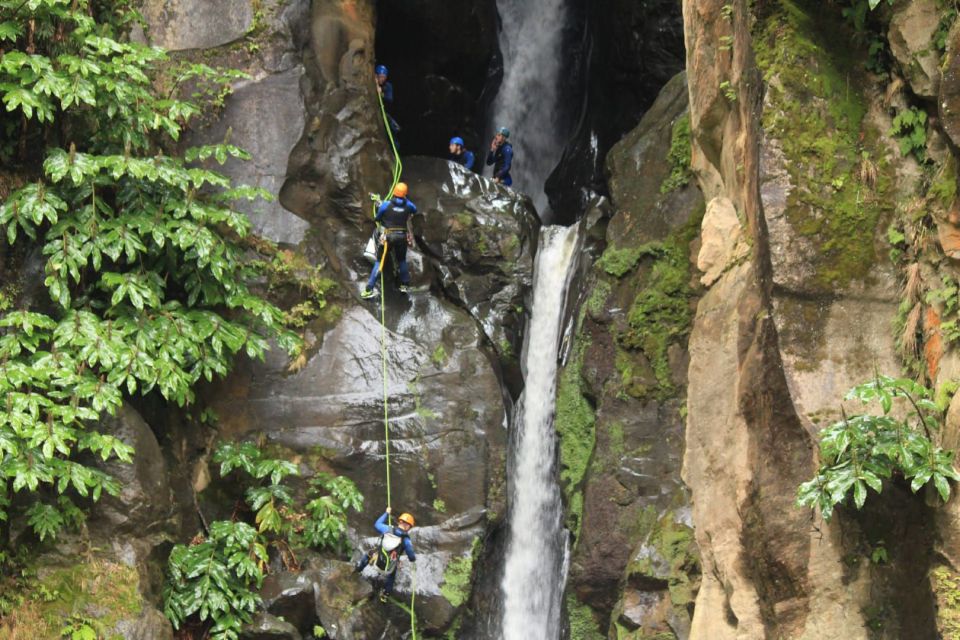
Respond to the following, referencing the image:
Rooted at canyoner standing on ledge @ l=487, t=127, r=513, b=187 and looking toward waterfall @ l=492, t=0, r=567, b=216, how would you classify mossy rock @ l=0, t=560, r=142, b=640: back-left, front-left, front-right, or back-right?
back-left

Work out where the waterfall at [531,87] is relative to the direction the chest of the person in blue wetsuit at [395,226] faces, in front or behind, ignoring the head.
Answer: in front

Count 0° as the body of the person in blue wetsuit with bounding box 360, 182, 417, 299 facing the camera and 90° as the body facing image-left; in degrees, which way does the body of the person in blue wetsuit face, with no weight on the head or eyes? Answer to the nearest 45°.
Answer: approximately 180°

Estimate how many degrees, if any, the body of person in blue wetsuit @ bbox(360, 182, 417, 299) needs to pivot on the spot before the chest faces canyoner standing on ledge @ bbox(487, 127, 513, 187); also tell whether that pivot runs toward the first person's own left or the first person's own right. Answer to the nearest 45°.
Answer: approximately 45° to the first person's own right

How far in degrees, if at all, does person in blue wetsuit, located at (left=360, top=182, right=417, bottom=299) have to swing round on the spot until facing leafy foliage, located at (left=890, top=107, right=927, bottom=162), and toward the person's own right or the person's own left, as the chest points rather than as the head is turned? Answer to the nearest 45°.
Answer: approximately 135° to the person's own right

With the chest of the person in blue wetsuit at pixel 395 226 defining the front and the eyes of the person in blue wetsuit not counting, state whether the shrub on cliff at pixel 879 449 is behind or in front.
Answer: behind
